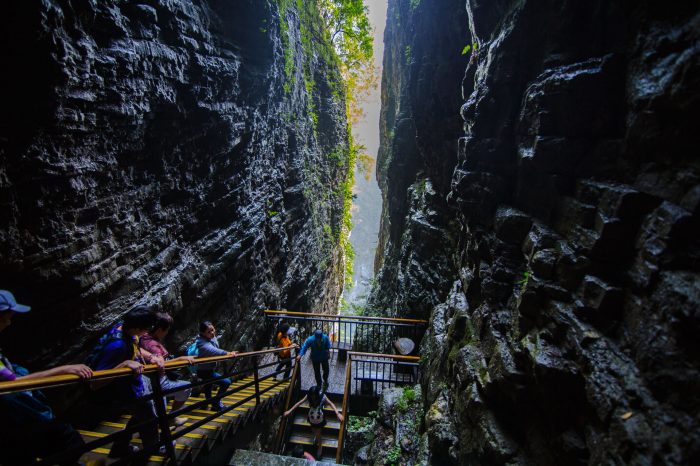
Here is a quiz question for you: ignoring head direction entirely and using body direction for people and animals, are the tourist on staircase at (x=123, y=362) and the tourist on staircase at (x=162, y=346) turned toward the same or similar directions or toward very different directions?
same or similar directions

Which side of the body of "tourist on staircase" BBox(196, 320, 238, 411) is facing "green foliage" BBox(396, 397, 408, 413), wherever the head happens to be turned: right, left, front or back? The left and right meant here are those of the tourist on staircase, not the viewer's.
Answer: front

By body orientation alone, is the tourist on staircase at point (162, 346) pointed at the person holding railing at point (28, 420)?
no

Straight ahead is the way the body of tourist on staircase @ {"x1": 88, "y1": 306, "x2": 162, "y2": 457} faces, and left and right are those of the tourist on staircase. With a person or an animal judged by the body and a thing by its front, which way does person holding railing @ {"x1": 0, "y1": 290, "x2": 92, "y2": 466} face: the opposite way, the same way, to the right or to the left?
the same way

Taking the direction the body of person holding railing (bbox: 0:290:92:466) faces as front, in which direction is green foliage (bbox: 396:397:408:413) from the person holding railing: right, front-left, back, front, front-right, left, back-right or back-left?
front

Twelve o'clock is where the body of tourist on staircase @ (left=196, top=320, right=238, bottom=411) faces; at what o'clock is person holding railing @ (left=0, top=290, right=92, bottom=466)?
The person holding railing is roughly at 4 o'clock from the tourist on staircase.

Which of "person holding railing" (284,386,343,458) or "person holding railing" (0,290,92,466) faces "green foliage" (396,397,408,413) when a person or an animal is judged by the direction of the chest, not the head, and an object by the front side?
"person holding railing" (0,290,92,466)

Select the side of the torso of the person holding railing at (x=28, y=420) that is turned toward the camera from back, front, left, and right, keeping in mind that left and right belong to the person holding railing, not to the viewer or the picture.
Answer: right

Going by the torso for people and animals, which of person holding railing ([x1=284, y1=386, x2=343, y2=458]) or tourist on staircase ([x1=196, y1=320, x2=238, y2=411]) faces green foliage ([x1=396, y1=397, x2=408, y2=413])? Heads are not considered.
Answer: the tourist on staircase

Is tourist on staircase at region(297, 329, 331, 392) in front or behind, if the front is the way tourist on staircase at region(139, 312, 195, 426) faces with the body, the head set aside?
in front

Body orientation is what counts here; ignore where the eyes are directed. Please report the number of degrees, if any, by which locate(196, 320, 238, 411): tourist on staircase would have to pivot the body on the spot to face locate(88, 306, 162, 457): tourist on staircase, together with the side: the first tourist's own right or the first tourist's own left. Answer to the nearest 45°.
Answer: approximately 135° to the first tourist's own right

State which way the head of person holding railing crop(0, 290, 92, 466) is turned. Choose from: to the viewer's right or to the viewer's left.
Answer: to the viewer's right

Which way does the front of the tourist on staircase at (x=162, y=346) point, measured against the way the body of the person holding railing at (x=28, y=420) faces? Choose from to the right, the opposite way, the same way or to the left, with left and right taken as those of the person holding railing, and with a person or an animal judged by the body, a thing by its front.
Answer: the same way
